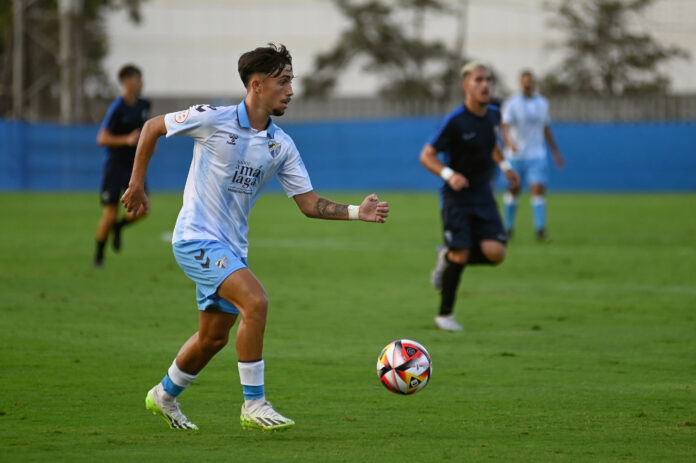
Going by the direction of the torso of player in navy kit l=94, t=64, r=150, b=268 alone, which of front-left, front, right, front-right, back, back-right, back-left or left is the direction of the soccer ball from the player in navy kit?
front-right

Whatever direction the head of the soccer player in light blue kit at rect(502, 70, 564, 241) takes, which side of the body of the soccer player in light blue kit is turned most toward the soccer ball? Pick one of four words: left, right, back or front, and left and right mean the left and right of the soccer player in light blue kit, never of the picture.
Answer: front

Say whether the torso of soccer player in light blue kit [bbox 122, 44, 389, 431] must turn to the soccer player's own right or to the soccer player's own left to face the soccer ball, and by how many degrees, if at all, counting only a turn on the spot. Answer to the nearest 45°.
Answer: approximately 45° to the soccer player's own left

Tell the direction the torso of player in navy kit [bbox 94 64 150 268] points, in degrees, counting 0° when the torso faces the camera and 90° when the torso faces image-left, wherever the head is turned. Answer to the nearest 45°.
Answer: approximately 315°

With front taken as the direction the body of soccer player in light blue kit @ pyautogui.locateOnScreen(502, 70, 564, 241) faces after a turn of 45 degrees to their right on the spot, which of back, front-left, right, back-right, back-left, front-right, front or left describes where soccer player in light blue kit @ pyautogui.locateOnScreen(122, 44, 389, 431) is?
front-left

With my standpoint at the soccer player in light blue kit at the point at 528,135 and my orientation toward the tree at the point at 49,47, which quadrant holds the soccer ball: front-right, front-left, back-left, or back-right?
back-left

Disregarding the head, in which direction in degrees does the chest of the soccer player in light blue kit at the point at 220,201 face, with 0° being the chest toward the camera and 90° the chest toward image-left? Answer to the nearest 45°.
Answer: approximately 315°

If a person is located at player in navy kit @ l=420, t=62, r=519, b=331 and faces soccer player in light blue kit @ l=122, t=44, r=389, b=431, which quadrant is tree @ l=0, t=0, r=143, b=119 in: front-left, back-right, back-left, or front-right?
back-right

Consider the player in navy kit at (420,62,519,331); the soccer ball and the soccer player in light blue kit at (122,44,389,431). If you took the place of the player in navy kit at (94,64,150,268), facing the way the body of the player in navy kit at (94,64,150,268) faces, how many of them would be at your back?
0

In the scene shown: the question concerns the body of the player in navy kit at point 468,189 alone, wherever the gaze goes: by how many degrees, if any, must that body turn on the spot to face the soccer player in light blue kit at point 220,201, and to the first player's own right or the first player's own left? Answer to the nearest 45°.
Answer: approximately 45° to the first player's own right

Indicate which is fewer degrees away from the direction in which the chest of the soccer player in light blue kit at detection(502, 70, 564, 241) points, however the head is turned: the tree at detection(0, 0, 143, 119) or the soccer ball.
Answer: the soccer ball

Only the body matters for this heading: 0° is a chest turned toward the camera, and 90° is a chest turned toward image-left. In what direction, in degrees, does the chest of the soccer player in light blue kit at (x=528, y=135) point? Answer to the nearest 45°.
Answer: approximately 0°
